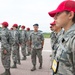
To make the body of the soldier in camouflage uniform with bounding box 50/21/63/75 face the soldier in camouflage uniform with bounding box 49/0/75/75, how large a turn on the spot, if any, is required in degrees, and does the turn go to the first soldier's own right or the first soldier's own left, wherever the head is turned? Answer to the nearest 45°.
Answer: approximately 90° to the first soldier's own left

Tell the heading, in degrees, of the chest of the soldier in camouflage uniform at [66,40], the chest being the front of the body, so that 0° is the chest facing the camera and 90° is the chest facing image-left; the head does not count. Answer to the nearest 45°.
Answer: approximately 90°

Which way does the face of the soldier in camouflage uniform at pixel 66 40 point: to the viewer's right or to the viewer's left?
to the viewer's left

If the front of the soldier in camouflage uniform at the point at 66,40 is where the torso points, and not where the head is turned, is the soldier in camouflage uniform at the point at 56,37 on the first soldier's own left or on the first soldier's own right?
on the first soldier's own right

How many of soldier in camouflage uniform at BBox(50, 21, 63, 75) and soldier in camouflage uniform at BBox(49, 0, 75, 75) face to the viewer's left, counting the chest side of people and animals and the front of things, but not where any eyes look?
2

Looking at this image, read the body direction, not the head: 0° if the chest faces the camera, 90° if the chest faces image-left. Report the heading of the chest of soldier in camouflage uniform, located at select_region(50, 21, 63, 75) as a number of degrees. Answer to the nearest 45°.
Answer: approximately 90°
